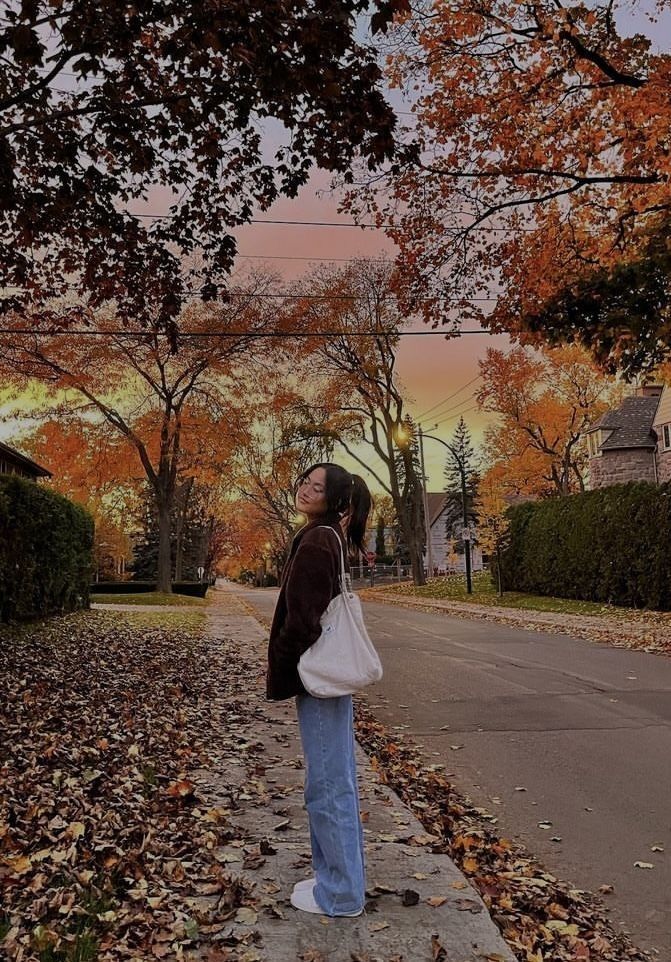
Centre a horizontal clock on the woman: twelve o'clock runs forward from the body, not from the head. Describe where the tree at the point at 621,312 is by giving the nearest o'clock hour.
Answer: The tree is roughly at 4 o'clock from the woman.

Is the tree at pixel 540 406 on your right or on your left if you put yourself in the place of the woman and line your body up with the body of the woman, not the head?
on your right

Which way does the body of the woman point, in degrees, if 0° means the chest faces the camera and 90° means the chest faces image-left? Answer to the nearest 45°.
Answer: approximately 90°

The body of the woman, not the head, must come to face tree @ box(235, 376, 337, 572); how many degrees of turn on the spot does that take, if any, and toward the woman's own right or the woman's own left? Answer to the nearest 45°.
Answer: approximately 90° to the woman's own right

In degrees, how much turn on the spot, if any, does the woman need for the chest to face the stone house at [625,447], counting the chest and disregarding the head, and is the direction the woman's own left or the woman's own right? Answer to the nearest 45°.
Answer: approximately 90° to the woman's own right

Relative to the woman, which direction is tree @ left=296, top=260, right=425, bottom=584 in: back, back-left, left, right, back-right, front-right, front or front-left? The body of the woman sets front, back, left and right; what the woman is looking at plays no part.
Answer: right

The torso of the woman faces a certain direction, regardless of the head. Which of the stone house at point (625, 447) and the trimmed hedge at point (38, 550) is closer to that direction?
the trimmed hedge

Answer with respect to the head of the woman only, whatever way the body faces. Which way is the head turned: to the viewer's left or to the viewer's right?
to the viewer's left

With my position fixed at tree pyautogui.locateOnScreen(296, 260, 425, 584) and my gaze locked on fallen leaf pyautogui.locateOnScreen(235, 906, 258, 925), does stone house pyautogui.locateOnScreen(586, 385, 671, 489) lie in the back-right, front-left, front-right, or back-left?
front-left

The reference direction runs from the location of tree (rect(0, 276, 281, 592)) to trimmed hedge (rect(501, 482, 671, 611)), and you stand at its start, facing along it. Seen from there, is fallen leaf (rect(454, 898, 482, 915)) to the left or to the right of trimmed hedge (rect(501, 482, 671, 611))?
right

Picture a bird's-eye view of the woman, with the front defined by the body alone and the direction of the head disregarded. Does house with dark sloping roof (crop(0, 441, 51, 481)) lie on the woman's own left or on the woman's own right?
on the woman's own right
